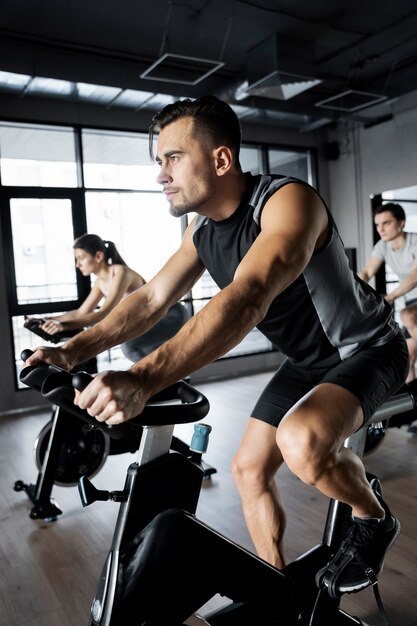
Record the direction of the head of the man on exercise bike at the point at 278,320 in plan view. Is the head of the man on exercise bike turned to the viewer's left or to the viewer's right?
to the viewer's left

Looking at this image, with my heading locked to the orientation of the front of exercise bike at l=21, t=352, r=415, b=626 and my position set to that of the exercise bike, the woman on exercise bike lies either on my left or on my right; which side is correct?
on my right

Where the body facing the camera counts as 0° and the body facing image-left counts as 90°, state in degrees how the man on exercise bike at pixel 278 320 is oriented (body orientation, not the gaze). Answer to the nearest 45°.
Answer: approximately 45°
